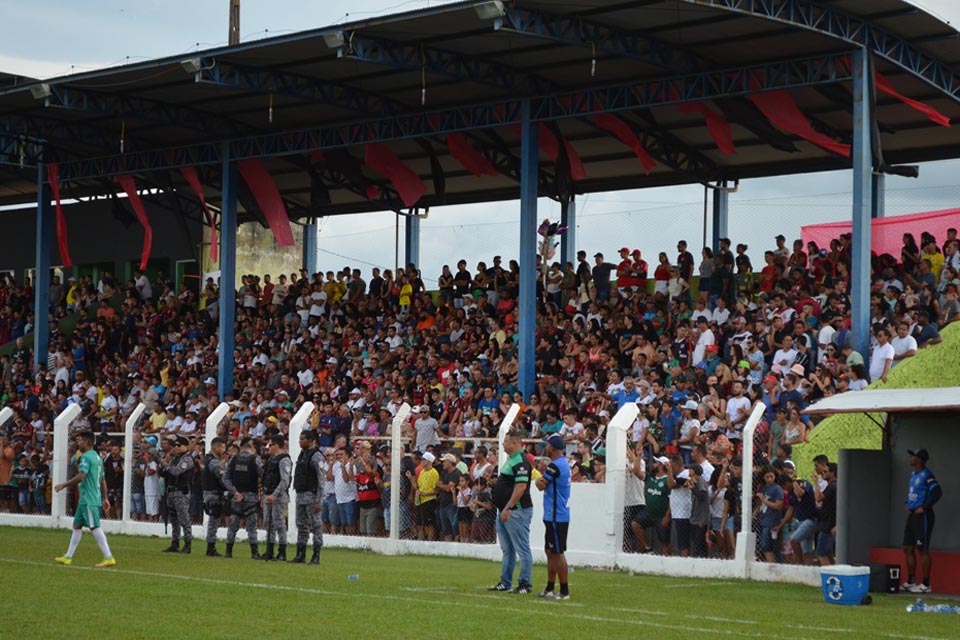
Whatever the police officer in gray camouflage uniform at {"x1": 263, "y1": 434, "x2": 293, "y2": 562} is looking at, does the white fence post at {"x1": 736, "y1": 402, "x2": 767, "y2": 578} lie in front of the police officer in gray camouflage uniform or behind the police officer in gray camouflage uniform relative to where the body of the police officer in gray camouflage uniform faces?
behind

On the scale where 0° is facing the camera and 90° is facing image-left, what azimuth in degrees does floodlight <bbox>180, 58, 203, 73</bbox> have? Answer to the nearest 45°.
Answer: approximately 45°

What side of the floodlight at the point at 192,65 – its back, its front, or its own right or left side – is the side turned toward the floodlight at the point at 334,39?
left

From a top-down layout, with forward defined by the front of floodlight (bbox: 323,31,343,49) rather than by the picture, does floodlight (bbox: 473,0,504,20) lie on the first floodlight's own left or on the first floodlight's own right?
on the first floodlight's own left

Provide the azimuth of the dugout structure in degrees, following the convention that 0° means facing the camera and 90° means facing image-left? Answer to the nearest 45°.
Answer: approximately 45°

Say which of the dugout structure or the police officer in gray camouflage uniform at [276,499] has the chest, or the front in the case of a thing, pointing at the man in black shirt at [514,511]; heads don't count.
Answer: the dugout structure

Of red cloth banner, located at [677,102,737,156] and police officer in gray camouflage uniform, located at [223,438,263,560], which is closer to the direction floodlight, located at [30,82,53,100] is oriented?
the police officer in gray camouflage uniform
